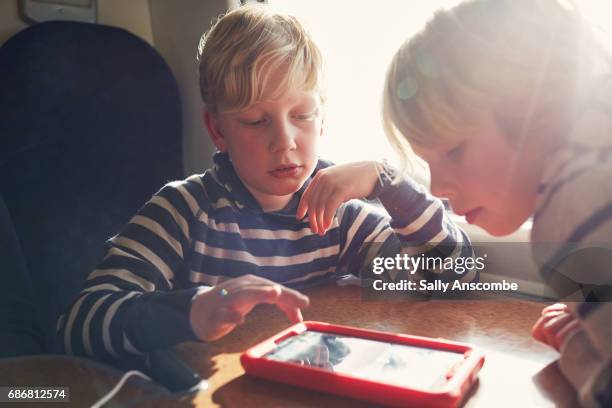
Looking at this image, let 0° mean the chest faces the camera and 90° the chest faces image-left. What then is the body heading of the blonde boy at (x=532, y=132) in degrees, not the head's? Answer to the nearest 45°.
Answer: approximately 90°

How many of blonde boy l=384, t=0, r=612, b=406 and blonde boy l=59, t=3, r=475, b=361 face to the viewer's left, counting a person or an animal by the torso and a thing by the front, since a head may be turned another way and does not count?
1

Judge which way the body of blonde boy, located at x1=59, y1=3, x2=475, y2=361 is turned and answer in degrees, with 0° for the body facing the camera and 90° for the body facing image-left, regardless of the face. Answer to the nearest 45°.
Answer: approximately 315°
